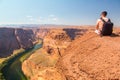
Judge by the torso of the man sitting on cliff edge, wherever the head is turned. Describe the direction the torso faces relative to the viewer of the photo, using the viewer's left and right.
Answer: facing away from the viewer and to the left of the viewer
